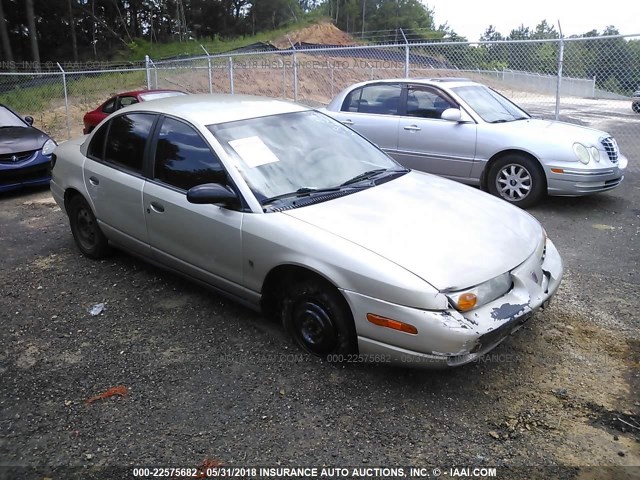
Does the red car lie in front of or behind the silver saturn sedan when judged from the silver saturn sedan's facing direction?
behind

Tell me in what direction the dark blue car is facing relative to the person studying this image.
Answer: facing the viewer and to the right of the viewer

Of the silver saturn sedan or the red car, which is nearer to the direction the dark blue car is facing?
the silver saturn sedan

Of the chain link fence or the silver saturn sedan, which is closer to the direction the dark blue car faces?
the silver saturn sedan

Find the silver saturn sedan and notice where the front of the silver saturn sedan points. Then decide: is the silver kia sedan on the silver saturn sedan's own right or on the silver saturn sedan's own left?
on the silver saturn sedan's own left

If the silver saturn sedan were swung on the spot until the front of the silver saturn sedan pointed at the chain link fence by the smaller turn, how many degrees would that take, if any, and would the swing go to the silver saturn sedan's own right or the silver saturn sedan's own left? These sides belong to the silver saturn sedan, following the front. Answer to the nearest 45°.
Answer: approximately 135° to the silver saturn sedan's own left

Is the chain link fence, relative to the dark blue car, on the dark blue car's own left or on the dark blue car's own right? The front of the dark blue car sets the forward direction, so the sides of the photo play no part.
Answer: on the dark blue car's own left

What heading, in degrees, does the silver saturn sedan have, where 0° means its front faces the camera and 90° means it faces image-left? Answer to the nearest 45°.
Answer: approximately 315°

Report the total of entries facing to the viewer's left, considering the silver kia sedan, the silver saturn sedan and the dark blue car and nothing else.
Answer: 0

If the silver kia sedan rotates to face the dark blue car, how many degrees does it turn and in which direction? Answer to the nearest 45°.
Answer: approximately 135° to its right

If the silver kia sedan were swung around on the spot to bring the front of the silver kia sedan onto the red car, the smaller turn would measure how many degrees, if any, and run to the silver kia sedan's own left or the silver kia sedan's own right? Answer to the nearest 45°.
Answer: approximately 180°

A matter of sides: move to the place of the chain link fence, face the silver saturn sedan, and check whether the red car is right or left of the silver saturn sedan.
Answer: right

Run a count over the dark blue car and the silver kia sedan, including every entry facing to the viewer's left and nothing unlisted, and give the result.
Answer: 0

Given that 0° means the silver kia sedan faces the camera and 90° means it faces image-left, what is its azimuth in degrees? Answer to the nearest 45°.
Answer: approximately 315°
